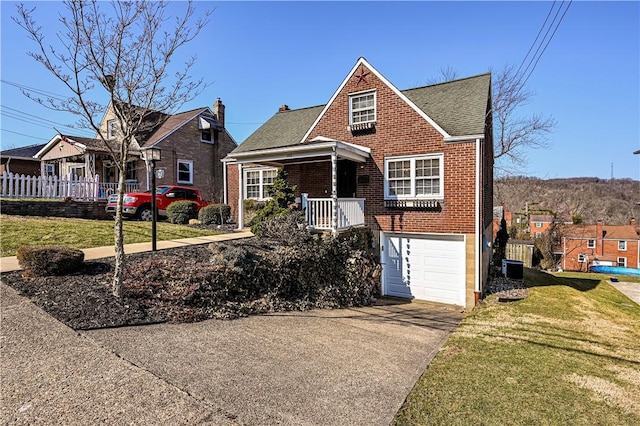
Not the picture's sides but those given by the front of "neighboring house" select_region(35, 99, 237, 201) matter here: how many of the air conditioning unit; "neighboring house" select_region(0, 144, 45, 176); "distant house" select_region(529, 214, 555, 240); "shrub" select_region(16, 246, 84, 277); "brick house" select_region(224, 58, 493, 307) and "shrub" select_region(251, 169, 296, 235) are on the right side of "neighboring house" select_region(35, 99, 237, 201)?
1

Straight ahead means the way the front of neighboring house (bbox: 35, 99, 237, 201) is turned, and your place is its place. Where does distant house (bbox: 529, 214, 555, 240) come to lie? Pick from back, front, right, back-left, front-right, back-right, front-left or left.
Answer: back-left

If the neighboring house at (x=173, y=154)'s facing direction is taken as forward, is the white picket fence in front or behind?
in front

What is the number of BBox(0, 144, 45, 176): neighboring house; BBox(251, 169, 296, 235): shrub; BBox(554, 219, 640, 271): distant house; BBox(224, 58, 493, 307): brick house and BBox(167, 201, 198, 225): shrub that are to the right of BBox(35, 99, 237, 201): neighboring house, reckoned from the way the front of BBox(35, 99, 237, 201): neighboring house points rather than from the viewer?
1

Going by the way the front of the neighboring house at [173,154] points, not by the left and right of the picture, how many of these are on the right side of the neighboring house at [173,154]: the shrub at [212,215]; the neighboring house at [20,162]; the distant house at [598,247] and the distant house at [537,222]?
1

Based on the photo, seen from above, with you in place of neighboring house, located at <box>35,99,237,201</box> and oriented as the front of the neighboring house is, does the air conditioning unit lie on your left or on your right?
on your left

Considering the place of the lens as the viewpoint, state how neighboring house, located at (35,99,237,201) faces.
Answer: facing the viewer and to the left of the viewer

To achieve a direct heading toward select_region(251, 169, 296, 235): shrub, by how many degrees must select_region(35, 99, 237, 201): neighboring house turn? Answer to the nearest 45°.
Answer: approximately 45° to its left

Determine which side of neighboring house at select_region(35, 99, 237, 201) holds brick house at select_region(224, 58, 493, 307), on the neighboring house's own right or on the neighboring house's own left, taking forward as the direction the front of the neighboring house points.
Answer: on the neighboring house's own left

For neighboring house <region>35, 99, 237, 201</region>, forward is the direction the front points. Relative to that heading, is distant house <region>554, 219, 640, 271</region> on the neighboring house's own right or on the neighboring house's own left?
on the neighboring house's own left

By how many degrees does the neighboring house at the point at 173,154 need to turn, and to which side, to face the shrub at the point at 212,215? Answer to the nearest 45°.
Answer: approximately 45° to its left

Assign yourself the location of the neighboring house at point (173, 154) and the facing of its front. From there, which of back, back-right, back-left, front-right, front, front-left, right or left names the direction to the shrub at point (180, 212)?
front-left

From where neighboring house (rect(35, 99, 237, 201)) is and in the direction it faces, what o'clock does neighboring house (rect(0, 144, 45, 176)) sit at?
neighboring house (rect(0, 144, 45, 176)) is roughly at 3 o'clock from neighboring house (rect(35, 99, 237, 201)).

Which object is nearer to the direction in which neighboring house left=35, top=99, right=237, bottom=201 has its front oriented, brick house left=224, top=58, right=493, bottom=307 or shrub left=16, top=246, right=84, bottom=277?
the shrub

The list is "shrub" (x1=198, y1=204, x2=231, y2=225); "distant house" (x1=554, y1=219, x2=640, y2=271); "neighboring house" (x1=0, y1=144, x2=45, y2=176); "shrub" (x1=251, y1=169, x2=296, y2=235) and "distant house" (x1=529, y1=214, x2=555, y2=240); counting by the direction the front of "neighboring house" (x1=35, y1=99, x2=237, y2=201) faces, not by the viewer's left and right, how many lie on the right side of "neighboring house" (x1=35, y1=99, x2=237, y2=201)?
1
